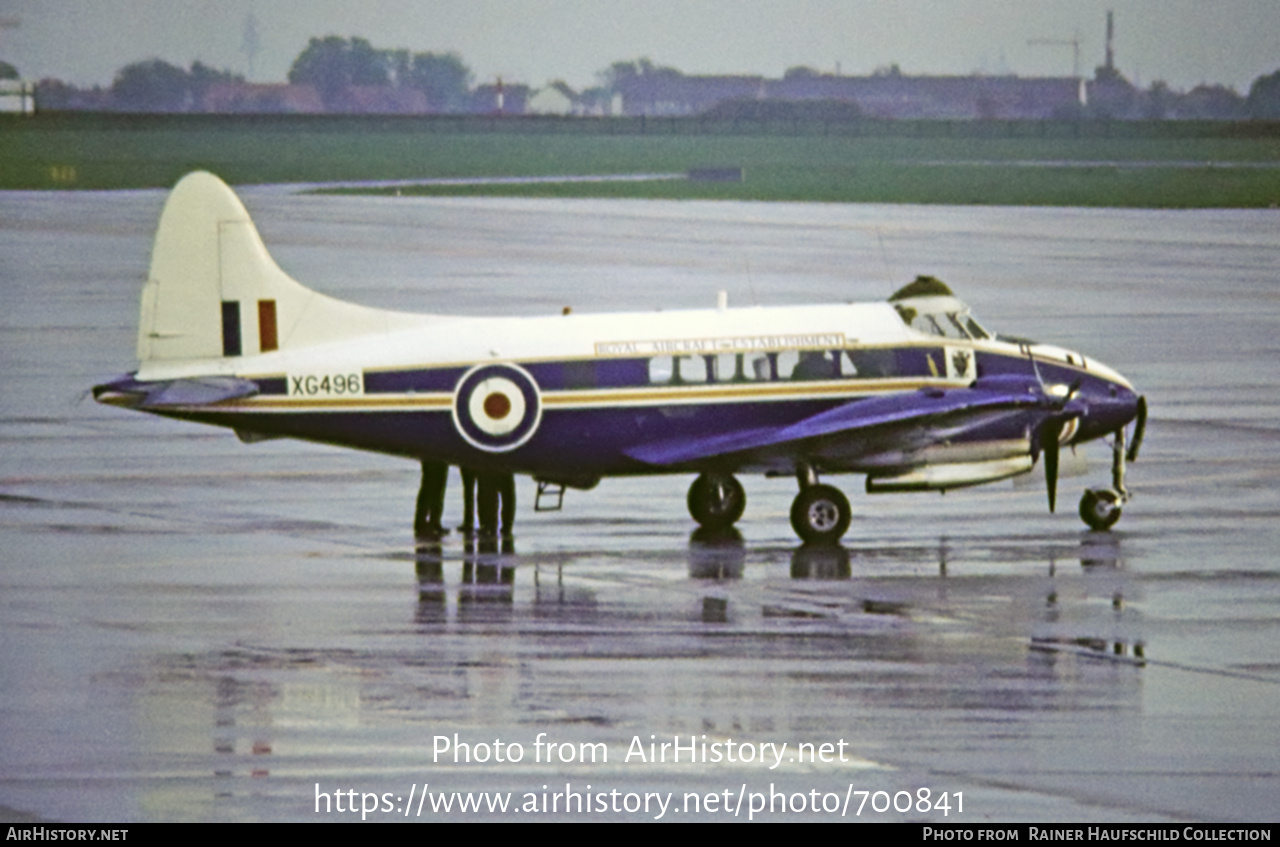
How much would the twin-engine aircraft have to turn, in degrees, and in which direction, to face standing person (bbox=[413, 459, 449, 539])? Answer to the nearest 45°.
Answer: approximately 180°

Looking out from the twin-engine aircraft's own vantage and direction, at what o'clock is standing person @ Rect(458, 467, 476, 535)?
The standing person is roughly at 7 o'clock from the twin-engine aircraft.

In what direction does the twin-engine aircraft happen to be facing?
to the viewer's right
